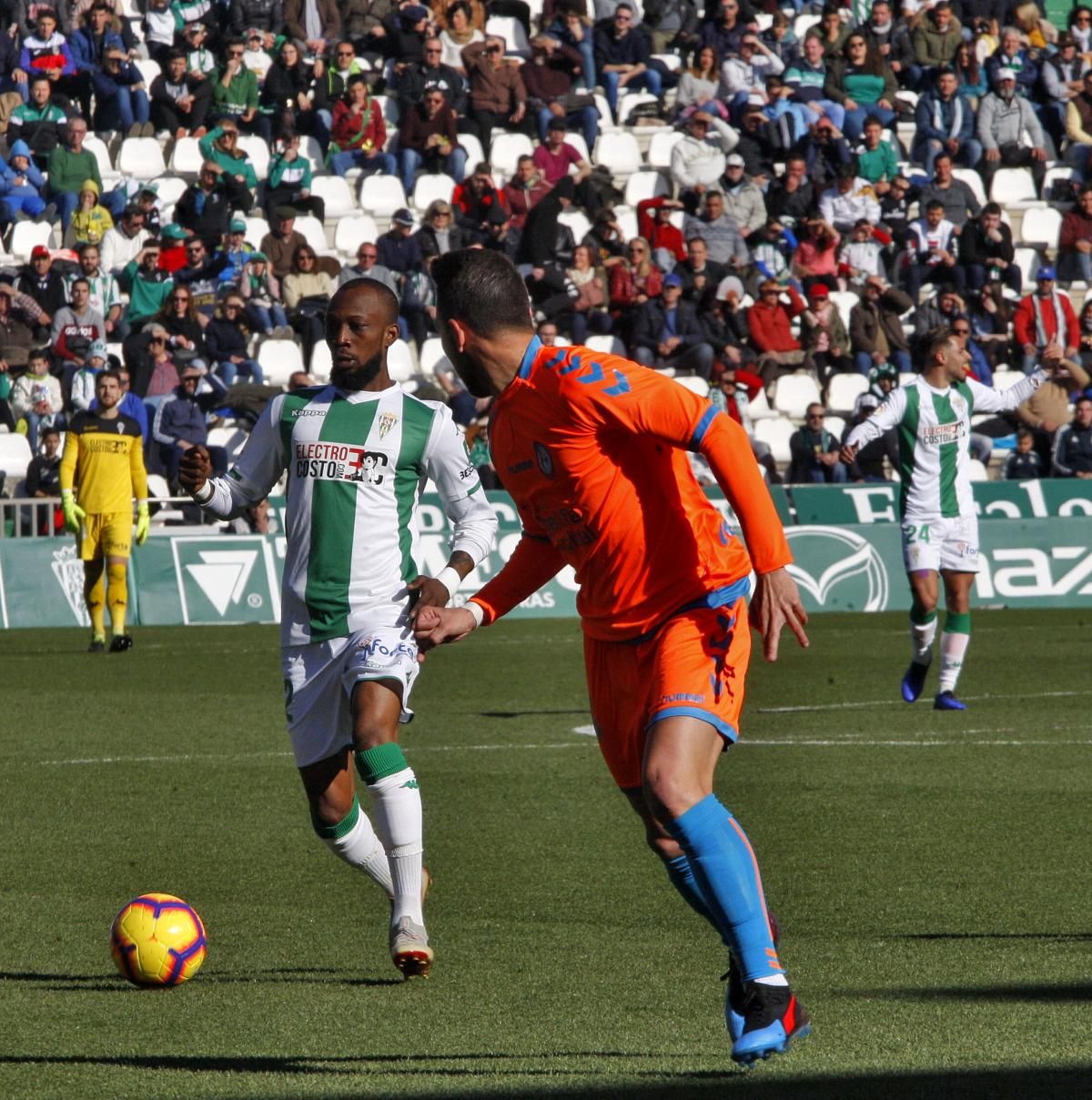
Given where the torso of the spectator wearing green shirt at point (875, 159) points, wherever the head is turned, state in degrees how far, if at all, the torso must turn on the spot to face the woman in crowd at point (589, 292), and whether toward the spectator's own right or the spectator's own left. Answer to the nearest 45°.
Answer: approximately 45° to the spectator's own right

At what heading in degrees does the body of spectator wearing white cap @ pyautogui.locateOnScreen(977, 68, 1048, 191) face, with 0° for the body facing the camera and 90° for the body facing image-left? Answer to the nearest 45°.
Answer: approximately 0°

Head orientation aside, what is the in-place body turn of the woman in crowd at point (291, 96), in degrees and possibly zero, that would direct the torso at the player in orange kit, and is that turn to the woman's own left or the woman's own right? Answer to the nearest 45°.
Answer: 0° — they already face them

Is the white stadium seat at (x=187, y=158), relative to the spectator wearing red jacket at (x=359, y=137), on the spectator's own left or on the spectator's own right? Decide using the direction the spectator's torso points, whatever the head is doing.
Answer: on the spectator's own right

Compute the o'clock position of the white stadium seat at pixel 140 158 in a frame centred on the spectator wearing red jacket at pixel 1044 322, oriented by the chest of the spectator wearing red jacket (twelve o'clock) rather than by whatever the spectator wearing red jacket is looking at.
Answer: The white stadium seat is roughly at 3 o'clock from the spectator wearing red jacket.

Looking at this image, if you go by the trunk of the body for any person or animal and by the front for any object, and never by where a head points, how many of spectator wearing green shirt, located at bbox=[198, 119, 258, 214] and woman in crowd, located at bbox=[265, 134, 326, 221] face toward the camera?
2

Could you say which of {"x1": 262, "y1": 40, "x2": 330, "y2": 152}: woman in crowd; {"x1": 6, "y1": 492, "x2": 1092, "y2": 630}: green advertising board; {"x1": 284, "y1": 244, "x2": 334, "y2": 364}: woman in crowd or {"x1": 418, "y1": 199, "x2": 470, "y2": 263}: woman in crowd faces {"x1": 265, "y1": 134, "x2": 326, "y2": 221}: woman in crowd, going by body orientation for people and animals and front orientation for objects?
{"x1": 262, "y1": 40, "x2": 330, "y2": 152}: woman in crowd

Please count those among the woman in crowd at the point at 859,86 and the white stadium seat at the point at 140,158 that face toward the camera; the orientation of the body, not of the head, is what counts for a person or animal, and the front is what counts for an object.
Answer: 2
